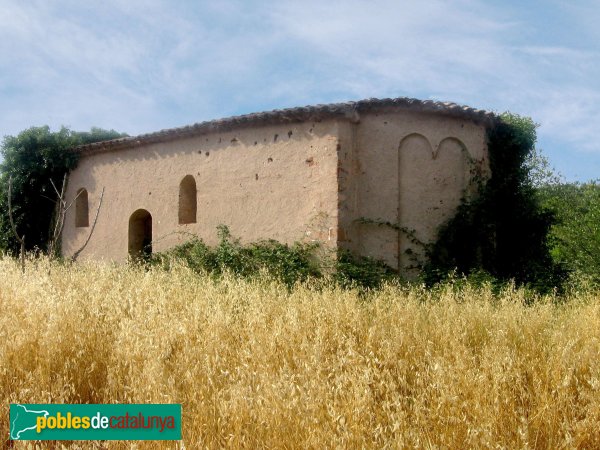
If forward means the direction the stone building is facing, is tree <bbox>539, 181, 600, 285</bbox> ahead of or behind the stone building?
behind
